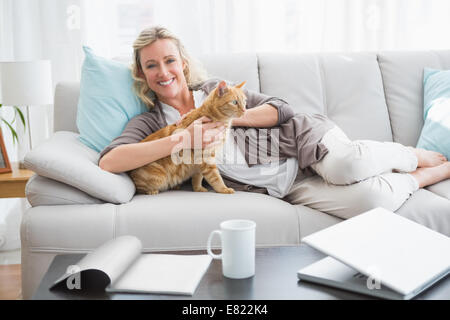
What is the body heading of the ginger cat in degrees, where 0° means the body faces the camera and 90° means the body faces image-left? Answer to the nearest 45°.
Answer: approximately 270°

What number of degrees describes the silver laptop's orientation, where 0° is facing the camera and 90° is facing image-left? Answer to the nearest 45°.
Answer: approximately 135°

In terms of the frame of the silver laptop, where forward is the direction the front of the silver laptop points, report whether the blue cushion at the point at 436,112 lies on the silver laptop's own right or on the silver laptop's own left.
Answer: on the silver laptop's own right

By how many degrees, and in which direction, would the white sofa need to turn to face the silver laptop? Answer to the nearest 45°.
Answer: approximately 45° to its left

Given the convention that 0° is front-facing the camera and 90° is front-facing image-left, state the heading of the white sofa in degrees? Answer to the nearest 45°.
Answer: approximately 0°
